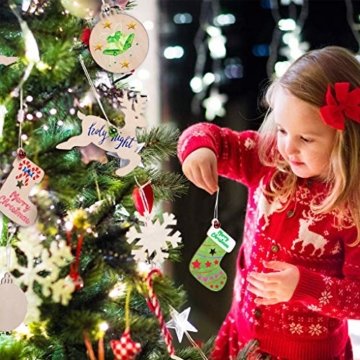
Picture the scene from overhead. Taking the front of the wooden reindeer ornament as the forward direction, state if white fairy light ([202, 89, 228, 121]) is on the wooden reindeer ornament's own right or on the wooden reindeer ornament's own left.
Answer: on the wooden reindeer ornament's own left

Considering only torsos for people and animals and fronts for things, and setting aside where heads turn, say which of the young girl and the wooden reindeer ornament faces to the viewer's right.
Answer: the wooden reindeer ornament

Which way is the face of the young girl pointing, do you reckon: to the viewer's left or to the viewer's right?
to the viewer's left

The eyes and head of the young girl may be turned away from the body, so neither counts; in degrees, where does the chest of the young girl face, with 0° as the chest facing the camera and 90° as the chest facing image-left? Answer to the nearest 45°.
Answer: approximately 45°

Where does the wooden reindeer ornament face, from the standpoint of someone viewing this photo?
facing to the right of the viewer

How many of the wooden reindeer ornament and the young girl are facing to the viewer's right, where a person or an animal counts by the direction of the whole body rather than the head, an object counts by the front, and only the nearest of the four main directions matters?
1
